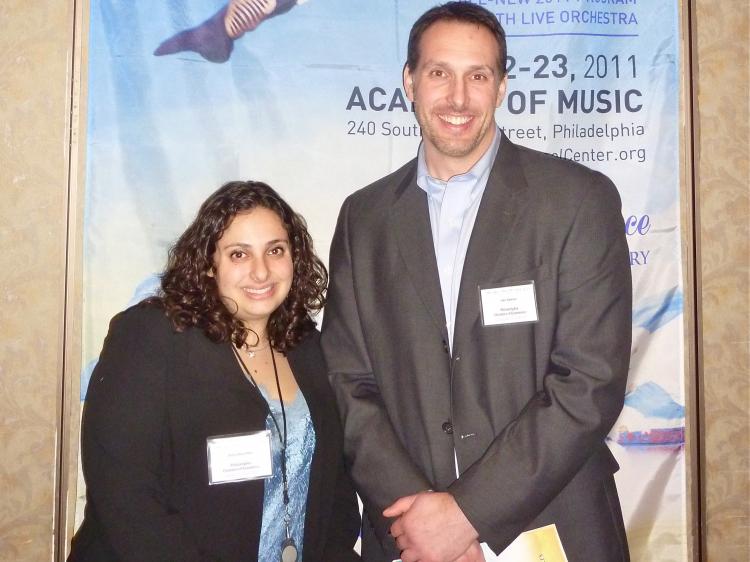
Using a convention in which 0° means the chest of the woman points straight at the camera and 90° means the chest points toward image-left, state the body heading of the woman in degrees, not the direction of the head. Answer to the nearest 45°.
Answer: approximately 315°

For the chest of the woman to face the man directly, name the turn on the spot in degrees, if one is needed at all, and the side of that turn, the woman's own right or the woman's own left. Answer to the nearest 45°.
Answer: approximately 45° to the woman's own left
